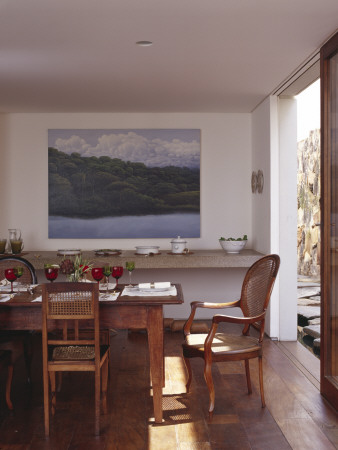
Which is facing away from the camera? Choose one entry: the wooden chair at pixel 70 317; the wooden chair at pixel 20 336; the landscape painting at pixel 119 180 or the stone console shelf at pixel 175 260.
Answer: the wooden chair at pixel 70 317

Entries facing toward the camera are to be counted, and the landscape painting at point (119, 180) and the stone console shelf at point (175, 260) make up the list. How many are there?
2

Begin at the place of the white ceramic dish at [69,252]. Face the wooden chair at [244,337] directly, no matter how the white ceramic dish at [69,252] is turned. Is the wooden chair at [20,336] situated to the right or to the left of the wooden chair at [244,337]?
right

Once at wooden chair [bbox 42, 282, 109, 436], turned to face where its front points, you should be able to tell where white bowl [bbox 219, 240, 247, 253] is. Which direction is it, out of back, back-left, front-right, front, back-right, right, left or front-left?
front-right

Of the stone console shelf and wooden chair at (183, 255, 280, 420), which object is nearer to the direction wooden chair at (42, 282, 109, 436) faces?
the stone console shelf

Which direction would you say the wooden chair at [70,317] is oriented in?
away from the camera

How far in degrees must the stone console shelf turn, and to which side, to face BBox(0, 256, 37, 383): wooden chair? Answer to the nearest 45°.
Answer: approximately 45° to its right

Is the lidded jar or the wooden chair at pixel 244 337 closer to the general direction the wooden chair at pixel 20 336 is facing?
the wooden chair

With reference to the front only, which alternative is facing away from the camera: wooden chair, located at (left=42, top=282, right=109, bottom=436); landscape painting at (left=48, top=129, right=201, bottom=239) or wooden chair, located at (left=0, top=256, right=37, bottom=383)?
wooden chair, located at (left=42, top=282, right=109, bottom=436)
